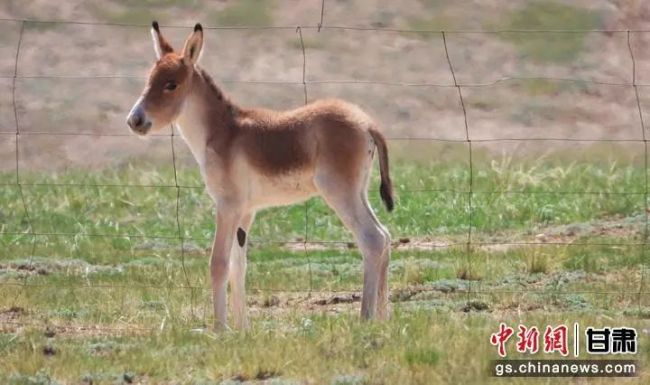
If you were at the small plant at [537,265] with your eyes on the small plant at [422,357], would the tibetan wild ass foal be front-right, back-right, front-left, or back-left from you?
front-right

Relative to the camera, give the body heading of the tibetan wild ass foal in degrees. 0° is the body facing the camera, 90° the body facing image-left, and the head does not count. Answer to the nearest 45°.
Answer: approximately 90°

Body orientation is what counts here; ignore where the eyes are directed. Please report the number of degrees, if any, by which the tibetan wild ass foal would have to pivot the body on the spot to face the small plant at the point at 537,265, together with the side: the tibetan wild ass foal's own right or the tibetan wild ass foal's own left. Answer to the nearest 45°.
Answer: approximately 135° to the tibetan wild ass foal's own right
